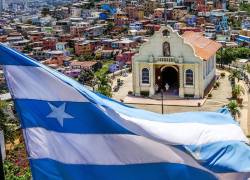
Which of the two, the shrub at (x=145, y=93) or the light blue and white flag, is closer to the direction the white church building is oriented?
the light blue and white flag

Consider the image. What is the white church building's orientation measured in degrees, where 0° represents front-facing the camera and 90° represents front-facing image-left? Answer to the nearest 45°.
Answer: approximately 0°

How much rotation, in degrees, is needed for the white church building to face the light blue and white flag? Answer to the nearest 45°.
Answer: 0° — it already faces it
